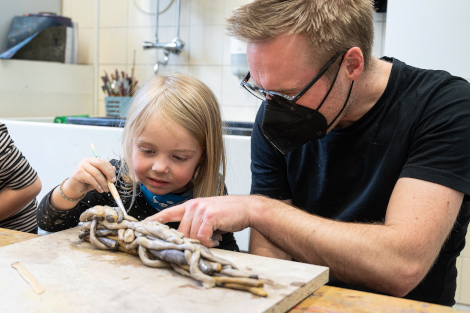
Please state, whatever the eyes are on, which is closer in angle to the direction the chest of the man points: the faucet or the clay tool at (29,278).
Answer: the clay tool

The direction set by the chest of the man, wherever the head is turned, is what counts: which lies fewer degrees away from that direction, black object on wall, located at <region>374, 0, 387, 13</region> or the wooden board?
the wooden board

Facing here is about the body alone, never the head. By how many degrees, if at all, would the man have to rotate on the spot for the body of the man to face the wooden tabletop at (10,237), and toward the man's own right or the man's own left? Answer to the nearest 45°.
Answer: approximately 45° to the man's own right

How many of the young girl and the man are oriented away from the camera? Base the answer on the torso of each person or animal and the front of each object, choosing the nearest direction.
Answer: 0

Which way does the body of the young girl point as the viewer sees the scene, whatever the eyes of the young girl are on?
toward the camera

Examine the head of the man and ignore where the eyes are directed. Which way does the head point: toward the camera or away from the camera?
toward the camera

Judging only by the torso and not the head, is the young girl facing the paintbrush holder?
no

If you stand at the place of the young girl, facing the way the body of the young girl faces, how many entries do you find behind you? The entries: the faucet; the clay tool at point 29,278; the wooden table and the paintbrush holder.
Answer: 2

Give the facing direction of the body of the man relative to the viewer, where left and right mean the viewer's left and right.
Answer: facing the viewer and to the left of the viewer

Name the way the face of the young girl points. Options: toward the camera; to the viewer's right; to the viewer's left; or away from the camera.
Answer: toward the camera

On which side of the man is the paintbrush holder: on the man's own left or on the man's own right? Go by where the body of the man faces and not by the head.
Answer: on the man's own right

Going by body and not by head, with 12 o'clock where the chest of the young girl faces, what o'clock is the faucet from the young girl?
The faucet is roughly at 6 o'clock from the young girl.
